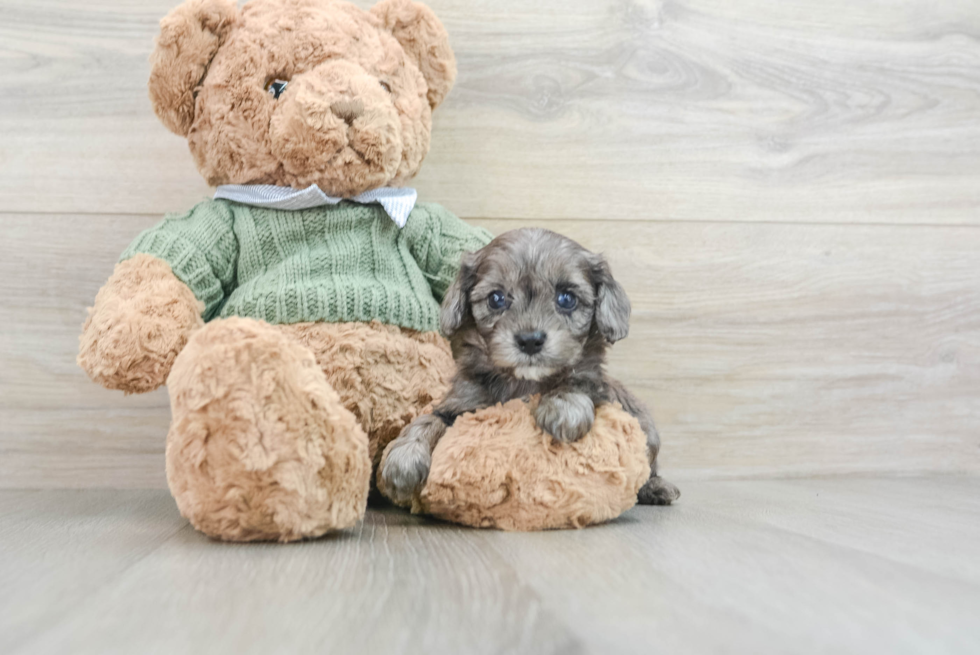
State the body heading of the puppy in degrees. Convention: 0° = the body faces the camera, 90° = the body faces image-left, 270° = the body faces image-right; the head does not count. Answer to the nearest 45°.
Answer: approximately 0°
